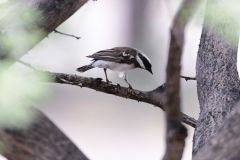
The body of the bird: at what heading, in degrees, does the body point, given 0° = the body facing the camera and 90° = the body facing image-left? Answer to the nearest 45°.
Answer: approximately 270°

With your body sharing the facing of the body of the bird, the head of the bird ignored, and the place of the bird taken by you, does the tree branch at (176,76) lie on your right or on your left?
on your right

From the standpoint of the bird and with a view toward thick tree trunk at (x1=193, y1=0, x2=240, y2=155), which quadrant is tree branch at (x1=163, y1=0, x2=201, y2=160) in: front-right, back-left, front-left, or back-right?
front-right
